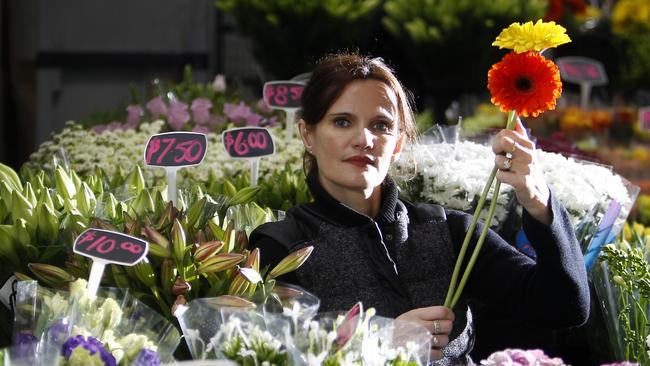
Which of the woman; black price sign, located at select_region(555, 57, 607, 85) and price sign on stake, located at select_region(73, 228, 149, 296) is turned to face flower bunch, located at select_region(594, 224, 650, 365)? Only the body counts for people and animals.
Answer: the black price sign

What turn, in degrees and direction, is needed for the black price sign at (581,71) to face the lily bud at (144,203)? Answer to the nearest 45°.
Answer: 0° — it already faces it

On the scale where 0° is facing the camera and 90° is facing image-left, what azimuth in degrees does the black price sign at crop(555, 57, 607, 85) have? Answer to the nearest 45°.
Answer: approximately 0°

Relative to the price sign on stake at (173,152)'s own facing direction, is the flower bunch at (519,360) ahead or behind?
ahead

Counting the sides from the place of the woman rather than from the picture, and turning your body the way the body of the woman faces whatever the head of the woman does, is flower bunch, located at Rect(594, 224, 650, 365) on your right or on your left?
on your left

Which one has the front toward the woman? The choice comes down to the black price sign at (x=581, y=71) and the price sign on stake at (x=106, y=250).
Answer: the black price sign

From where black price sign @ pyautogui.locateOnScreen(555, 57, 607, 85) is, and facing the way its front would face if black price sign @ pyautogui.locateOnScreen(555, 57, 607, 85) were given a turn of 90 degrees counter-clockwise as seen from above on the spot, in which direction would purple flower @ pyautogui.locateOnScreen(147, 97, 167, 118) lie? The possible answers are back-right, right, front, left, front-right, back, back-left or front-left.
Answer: back-right
